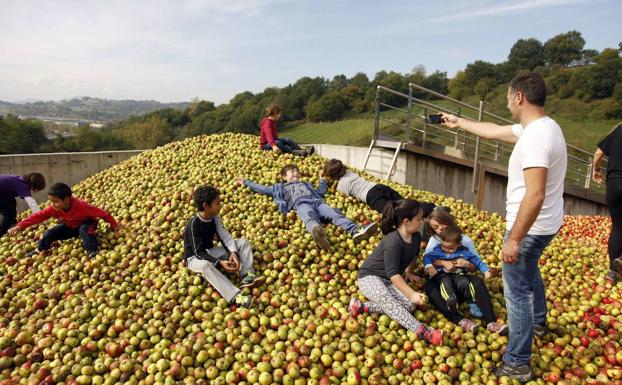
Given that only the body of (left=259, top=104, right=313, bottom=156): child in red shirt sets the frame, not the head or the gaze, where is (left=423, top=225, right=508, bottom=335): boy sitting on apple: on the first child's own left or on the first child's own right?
on the first child's own right

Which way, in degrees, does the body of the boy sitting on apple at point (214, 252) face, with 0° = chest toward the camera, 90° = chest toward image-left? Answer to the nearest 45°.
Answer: approximately 315°

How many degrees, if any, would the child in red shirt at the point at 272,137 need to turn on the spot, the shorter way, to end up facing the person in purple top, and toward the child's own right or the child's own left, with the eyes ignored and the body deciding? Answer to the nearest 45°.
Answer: approximately 135° to the child's own right

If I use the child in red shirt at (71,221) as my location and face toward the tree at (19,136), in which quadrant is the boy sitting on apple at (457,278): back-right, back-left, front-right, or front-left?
back-right

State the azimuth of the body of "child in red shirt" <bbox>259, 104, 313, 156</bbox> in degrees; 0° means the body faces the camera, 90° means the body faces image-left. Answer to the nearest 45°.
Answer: approximately 270°

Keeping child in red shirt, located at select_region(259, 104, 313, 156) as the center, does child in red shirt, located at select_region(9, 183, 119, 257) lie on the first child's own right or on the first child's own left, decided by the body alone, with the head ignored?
on the first child's own right

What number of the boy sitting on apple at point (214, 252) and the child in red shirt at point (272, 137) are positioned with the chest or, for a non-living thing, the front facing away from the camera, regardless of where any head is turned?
0

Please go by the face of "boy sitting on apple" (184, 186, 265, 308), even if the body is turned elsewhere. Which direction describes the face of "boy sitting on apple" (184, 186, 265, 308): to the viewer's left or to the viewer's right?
to the viewer's right

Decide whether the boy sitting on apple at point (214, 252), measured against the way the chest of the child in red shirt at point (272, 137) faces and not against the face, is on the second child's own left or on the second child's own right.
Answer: on the second child's own right
